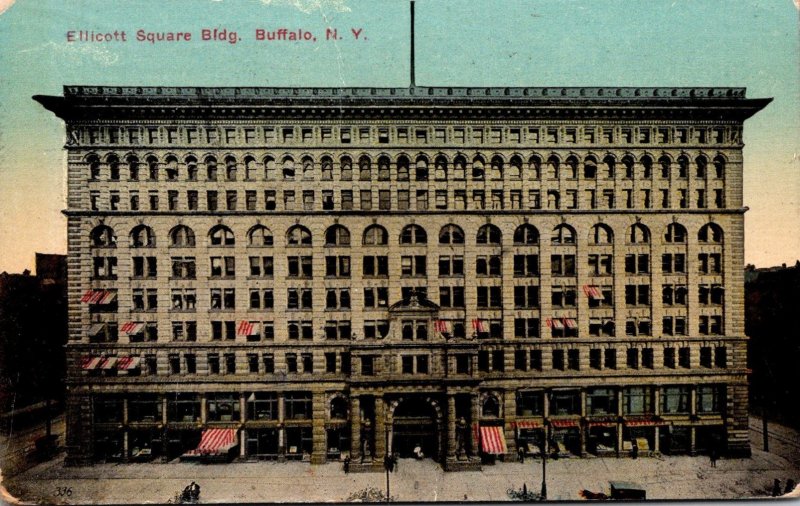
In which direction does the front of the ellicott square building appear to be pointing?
toward the camera

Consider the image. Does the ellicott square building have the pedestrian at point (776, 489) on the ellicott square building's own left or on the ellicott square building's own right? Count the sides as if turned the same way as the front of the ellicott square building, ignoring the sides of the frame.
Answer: on the ellicott square building's own left
